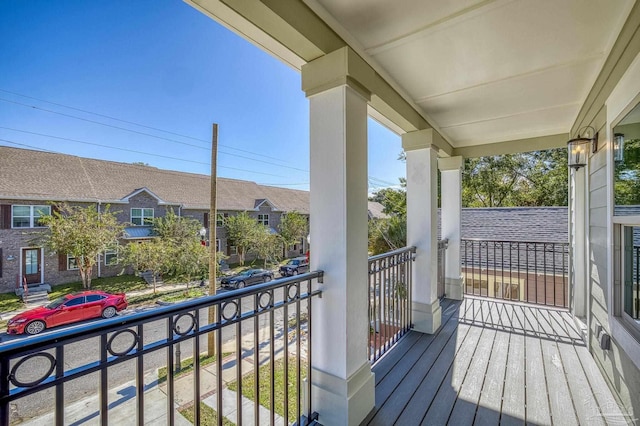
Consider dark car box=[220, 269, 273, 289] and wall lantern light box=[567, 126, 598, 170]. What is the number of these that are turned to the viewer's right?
0

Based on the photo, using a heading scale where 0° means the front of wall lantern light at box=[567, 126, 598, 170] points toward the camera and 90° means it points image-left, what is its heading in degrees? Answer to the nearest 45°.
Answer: approximately 90°

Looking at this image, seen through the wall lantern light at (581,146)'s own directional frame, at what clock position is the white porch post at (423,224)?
The white porch post is roughly at 11 o'clock from the wall lantern light.

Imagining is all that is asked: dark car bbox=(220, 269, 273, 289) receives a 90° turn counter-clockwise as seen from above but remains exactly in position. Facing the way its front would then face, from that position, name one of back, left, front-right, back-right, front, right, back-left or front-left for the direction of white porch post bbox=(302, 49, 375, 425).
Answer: front-right

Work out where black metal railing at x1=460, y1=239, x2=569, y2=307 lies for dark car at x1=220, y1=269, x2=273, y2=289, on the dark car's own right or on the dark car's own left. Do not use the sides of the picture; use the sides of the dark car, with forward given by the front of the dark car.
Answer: on the dark car's own left

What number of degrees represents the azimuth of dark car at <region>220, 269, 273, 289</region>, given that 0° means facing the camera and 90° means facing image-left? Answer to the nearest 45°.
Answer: approximately 45°

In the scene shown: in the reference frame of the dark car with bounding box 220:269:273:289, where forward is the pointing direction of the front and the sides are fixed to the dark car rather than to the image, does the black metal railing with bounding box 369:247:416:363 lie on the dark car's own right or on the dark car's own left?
on the dark car's own left

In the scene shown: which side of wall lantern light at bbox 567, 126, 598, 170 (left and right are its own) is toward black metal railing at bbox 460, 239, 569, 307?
right

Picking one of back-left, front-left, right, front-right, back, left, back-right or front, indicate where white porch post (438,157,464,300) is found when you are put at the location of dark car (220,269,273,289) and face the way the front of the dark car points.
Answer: left

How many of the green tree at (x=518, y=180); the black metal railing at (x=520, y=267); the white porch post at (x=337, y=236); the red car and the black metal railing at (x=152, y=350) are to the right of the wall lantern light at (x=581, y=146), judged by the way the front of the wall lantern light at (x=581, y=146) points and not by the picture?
2

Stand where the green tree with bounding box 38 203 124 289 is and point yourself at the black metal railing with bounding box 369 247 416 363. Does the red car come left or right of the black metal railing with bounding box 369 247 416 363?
right

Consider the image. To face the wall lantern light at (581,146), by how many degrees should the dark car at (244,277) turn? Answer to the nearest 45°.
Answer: approximately 90° to its left
